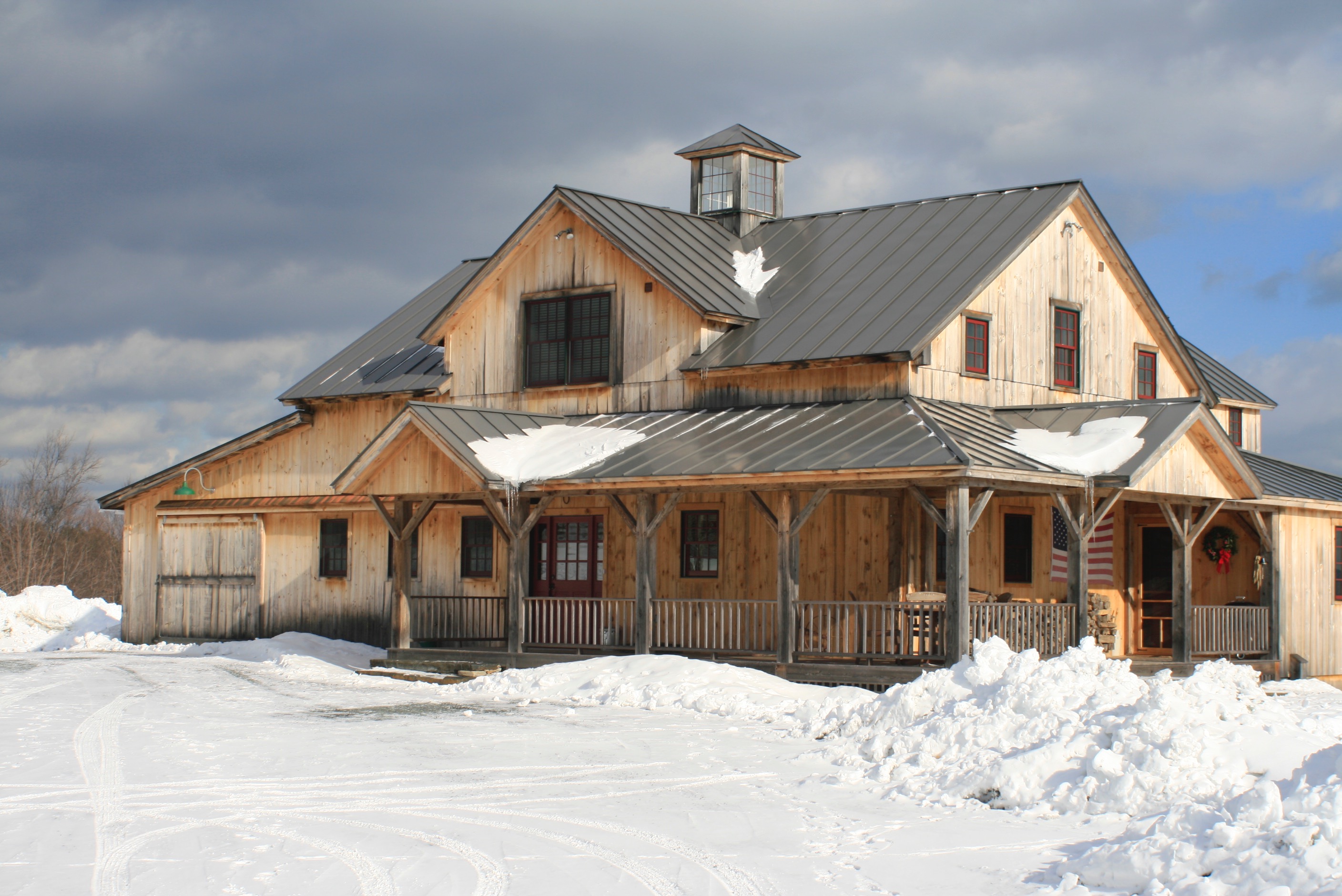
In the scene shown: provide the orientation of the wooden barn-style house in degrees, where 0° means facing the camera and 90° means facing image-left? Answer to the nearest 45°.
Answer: approximately 45°

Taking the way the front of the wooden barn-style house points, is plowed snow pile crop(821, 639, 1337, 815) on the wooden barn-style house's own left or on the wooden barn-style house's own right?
on the wooden barn-style house's own left

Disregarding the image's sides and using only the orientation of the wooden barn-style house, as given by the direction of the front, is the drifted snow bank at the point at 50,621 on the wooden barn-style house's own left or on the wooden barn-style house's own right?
on the wooden barn-style house's own right

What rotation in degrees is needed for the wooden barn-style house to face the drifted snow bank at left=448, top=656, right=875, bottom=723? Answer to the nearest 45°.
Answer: approximately 45° to its left

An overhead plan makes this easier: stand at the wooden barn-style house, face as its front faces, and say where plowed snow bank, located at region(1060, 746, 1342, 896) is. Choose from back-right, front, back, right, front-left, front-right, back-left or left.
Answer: front-left
